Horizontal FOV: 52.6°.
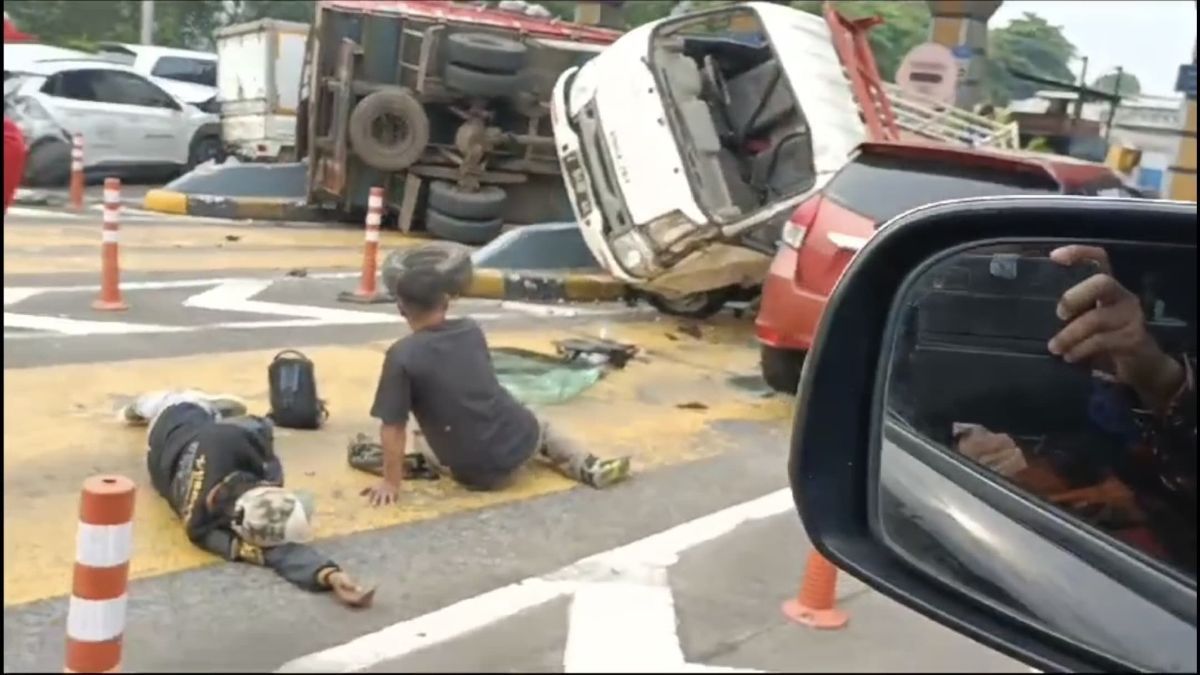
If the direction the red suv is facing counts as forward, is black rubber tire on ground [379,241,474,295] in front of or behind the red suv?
behind

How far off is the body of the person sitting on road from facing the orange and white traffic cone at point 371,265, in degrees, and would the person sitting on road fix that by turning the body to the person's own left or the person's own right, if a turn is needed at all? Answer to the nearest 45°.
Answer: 0° — they already face it

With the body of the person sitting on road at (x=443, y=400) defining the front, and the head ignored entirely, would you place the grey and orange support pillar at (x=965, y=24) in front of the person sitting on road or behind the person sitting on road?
in front

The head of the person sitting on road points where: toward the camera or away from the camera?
away from the camera

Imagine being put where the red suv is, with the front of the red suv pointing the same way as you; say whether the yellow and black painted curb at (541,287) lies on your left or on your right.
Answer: on your left

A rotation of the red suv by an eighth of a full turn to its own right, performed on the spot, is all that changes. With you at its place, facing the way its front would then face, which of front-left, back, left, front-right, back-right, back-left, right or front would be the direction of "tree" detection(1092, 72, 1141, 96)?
left

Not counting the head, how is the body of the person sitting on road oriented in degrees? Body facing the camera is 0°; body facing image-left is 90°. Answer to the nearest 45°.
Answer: approximately 180°

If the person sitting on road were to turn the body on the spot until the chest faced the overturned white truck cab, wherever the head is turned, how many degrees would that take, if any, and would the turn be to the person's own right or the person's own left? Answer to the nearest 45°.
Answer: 0° — they already face it

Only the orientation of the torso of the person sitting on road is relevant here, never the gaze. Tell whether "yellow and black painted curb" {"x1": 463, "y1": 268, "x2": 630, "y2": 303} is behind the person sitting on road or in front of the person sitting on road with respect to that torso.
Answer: in front

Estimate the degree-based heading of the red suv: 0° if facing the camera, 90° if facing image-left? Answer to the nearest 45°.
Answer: approximately 225°

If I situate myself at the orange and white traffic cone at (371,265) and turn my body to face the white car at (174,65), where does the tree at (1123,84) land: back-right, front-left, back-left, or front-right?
front-right

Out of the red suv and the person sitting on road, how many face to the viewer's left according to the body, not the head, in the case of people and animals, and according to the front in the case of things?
0

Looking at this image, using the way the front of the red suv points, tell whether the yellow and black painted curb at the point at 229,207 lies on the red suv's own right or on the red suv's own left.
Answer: on the red suv's own left
